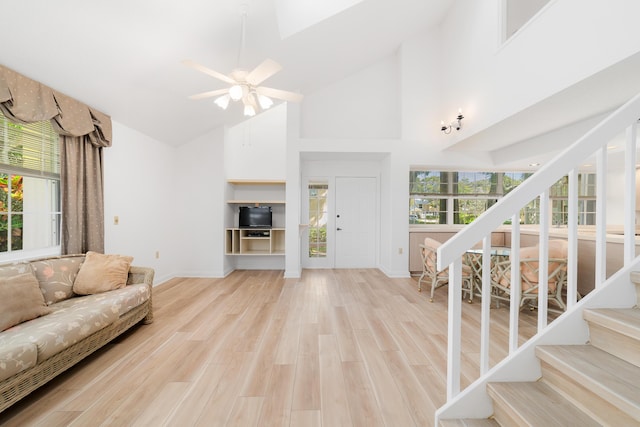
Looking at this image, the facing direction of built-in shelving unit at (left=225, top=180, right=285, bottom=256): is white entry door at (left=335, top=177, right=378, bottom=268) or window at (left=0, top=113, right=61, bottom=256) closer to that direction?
the window

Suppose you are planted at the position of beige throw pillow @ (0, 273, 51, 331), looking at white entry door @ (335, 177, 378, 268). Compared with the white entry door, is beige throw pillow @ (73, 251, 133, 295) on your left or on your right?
left

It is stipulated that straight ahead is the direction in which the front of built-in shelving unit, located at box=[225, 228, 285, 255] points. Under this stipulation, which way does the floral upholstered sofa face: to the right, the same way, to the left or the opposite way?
to the left

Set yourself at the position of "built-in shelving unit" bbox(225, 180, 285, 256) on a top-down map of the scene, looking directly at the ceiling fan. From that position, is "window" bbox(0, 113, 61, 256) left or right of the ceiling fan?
right

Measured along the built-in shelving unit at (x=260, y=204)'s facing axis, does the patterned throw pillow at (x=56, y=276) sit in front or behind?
in front

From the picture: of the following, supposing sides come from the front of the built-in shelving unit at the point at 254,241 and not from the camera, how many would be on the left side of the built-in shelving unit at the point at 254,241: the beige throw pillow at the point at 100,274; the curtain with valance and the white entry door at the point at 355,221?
1

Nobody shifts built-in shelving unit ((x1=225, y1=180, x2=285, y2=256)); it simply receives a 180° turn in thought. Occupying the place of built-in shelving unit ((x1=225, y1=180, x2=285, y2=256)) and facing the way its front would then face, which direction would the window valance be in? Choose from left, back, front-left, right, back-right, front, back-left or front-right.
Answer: back-left

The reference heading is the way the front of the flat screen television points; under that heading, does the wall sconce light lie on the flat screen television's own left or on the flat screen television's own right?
on the flat screen television's own left

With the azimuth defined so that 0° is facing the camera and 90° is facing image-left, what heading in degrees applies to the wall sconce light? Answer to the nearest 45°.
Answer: approximately 45°

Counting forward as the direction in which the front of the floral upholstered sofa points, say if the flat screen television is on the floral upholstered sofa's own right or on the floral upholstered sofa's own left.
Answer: on the floral upholstered sofa's own left

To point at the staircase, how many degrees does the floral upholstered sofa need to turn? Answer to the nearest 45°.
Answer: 0° — it already faces it
